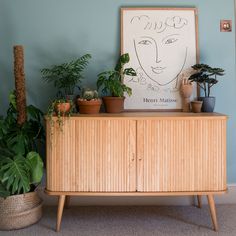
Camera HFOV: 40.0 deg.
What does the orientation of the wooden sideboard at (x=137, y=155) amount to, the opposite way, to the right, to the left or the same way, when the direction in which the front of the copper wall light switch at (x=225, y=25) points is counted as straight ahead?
the same way

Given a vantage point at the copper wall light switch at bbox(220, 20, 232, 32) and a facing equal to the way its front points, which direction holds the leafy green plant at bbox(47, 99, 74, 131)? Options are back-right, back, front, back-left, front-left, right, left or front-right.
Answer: front-right

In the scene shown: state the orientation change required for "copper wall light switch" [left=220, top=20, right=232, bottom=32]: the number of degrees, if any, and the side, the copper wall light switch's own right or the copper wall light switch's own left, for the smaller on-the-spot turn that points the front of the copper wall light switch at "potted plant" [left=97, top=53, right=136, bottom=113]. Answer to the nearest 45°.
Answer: approximately 45° to the copper wall light switch's own right

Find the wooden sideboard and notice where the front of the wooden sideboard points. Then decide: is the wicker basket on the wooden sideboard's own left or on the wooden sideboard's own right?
on the wooden sideboard's own right

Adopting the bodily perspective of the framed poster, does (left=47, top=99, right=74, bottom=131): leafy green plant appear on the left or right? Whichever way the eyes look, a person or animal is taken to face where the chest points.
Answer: on its right

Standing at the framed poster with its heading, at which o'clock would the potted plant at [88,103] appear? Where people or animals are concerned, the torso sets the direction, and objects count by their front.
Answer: The potted plant is roughly at 2 o'clock from the framed poster.

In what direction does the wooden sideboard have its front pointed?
toward the camera

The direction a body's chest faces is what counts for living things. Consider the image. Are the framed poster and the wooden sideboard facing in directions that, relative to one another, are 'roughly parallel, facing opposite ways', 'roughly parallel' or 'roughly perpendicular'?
roughly parallel

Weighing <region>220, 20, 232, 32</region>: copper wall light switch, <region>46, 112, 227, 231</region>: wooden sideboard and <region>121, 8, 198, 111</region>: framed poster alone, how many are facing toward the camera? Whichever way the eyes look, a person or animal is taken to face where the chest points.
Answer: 3

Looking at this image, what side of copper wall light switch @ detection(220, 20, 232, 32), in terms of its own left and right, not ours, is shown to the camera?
front

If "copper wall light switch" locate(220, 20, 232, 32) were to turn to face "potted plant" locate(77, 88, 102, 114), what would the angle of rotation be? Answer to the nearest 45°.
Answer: approximately 45° to its right
